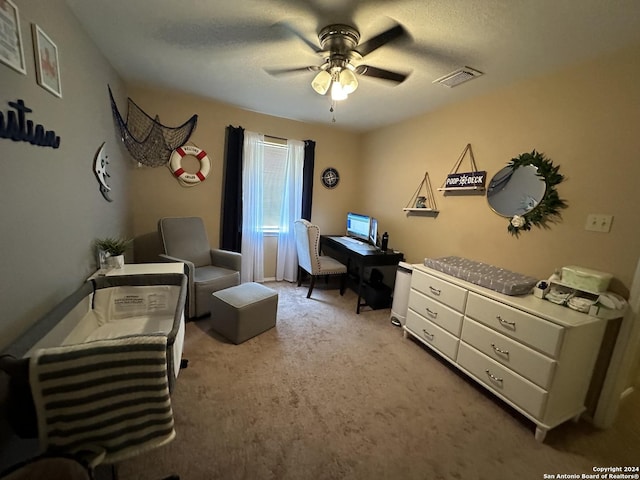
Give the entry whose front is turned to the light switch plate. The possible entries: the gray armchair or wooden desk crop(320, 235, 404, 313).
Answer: the gray armchair

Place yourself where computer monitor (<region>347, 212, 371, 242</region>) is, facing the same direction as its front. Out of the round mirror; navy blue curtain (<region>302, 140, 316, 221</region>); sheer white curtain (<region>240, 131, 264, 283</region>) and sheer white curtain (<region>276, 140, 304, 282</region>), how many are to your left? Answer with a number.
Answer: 1

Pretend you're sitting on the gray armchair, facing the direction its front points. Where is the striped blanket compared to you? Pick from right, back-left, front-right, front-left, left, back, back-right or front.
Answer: front-right

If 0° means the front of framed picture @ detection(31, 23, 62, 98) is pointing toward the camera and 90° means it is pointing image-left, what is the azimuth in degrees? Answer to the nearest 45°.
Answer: approximately 315°

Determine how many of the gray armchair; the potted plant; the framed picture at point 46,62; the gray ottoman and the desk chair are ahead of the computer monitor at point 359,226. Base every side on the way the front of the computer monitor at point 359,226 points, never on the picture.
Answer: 5

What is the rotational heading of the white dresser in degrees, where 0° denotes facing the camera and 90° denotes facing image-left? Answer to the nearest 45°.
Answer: approximately 45°

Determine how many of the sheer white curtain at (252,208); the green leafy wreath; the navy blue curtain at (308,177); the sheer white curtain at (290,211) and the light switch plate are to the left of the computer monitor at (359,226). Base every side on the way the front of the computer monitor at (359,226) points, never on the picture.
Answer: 2

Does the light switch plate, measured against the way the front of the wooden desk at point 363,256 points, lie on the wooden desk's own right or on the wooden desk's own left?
on the wooden desk's own left

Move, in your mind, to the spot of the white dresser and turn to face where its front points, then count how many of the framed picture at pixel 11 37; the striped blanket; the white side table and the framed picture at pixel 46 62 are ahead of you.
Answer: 4

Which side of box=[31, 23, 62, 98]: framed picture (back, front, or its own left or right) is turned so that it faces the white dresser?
front

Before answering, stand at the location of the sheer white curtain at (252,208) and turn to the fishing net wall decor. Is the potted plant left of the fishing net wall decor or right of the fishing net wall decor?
left

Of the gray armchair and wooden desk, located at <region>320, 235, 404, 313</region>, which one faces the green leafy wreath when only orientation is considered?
the gray armchair

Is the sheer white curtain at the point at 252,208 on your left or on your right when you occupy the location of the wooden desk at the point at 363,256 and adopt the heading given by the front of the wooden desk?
on your right

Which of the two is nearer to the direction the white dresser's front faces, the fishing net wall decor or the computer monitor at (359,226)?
the fishing net wall decor
